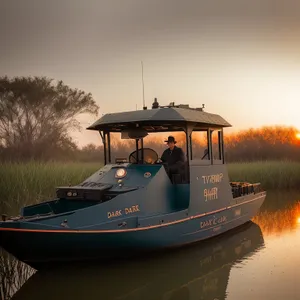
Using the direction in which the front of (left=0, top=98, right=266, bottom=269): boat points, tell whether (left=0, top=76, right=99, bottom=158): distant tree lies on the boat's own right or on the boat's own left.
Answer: on the boat's own right

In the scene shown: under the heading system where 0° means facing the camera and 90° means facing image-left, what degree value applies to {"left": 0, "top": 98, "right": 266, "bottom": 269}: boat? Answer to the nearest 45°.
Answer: approximately 45°

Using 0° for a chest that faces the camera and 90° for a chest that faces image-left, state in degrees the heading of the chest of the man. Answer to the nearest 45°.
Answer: approximately 45°

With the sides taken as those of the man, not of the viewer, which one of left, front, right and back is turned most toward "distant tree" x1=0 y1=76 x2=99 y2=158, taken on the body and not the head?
right
